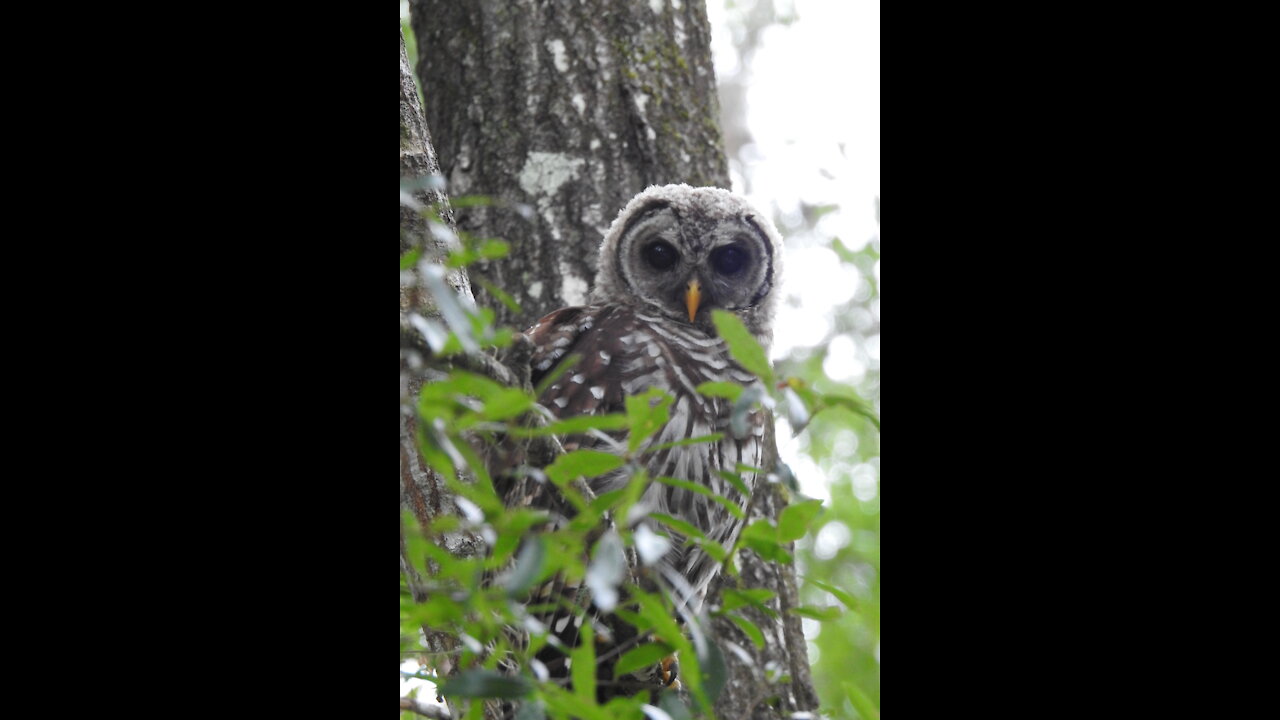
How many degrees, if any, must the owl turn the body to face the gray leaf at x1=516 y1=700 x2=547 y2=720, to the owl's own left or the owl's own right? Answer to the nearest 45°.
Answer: approximately 45° to the owl's own right

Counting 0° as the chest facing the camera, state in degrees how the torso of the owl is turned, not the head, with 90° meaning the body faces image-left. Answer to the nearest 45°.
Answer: approximately 315°

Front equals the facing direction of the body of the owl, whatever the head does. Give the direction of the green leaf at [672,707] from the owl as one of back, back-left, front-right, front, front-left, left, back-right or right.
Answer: front-right

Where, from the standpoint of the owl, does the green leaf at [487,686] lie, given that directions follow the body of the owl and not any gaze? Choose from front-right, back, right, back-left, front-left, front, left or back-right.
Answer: front-right

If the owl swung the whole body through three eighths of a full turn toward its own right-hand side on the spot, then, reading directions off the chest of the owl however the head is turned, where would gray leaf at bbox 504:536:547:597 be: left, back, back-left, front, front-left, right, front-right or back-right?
left

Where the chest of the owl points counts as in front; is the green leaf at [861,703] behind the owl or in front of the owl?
in front
